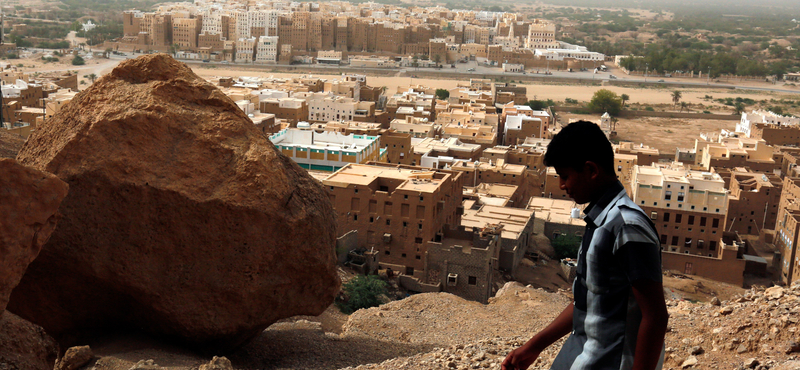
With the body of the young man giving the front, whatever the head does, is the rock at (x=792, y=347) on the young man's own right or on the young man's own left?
on the young man's own right

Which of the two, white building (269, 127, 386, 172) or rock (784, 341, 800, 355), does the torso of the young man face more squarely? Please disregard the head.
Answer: the white building

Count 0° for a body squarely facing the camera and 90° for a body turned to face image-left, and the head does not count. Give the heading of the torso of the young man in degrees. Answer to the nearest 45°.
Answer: approximately 90°

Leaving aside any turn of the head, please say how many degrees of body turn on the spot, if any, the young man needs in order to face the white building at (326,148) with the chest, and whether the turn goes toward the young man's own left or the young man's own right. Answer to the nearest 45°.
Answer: approximately 90° to the young man's own right

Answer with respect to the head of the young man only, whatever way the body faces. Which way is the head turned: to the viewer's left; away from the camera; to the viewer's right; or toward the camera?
to the viewer's left

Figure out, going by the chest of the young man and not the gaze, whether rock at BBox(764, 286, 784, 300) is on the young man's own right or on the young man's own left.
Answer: on the young man's own right

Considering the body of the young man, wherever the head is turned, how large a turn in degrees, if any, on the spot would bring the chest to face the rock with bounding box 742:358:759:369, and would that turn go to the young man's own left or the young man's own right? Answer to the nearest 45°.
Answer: approximately 135° to the young man's own right

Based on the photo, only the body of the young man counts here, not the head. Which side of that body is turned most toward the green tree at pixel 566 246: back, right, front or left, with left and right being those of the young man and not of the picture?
right

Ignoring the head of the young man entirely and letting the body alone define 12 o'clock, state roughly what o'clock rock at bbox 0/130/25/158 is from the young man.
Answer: The rock is roughly at 1 o'clock from the young man.

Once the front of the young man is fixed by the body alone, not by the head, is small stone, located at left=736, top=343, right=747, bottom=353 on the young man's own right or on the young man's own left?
on the young man's own right

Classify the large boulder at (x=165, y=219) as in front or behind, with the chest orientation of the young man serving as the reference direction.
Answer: in front

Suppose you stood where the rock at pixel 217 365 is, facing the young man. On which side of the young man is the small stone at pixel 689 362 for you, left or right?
left
